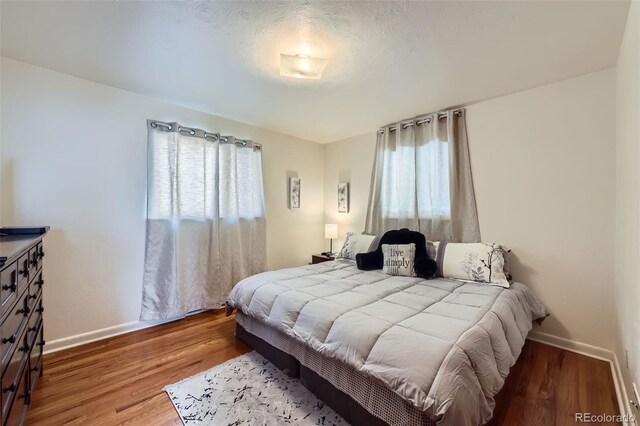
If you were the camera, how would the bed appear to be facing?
facing the viewer and to the left of the viewer

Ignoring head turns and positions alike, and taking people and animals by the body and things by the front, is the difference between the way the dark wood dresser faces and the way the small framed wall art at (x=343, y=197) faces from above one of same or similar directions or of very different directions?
very different directions

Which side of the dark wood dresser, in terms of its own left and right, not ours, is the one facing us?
right

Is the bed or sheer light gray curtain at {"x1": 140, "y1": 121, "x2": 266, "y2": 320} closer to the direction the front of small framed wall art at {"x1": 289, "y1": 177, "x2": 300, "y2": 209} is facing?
the bed

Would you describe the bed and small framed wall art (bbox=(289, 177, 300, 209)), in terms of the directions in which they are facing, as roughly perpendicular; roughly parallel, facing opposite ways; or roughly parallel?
roughly perpendicular

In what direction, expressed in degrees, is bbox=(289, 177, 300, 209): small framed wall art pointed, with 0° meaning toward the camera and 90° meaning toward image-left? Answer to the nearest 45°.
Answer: approximately 315°

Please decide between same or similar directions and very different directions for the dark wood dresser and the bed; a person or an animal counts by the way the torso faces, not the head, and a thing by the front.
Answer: very different directions

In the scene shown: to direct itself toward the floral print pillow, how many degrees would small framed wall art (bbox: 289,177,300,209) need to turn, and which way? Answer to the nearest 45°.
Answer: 0° — it already faces it

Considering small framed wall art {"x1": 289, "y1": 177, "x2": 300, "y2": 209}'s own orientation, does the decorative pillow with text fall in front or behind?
in front

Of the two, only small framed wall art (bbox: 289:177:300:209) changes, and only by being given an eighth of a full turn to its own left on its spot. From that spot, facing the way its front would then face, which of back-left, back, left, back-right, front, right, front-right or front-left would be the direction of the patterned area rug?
right

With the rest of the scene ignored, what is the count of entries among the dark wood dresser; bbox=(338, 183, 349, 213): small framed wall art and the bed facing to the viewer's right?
1

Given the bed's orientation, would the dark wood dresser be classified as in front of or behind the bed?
in front

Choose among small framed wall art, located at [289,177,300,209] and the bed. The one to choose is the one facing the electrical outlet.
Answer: the small framed wall art

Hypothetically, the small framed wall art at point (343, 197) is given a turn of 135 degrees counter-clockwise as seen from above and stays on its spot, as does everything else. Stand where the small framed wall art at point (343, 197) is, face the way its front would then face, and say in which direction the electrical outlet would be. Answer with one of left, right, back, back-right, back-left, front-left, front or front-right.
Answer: front-right

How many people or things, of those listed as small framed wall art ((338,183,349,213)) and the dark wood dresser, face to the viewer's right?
1

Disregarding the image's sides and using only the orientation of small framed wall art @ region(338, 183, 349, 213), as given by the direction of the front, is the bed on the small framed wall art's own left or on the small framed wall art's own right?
on the small framed wall art's own left
